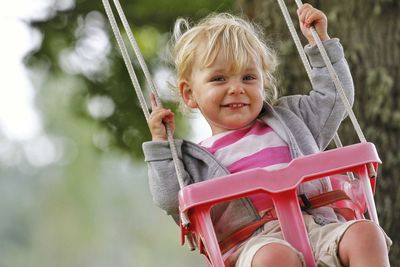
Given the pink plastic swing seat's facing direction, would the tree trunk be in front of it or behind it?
behind

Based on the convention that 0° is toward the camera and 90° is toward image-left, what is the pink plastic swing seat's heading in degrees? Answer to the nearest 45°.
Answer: approximately 0°
